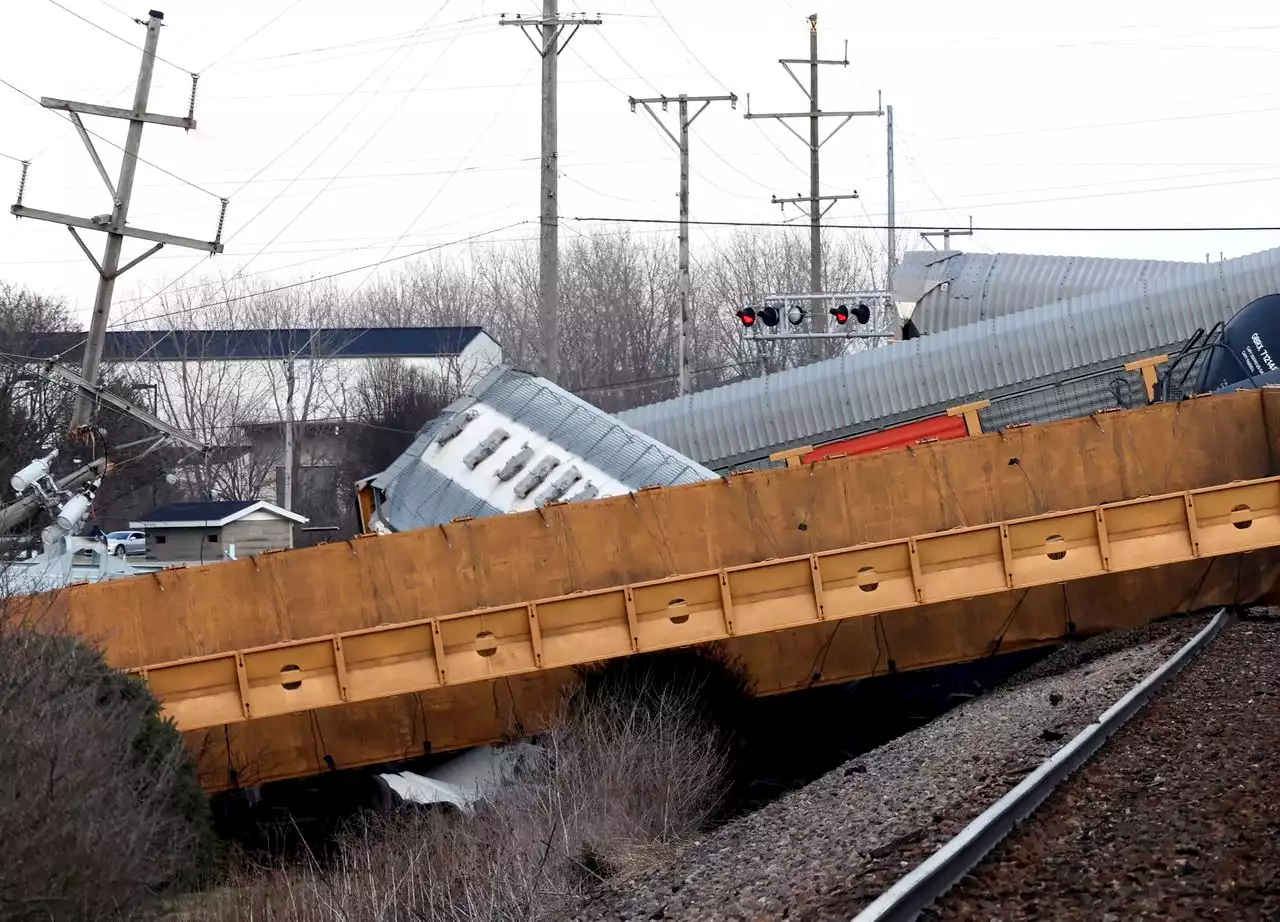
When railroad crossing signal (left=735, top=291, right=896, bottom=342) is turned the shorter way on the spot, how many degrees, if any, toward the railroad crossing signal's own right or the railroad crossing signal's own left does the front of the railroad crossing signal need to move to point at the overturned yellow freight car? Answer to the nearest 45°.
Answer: approximately 45° to the railroad crossing signal's own left

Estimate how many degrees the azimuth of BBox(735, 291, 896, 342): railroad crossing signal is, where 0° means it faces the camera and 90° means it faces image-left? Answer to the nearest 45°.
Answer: approximately 45°

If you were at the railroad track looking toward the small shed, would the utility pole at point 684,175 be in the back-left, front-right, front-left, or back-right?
front-right

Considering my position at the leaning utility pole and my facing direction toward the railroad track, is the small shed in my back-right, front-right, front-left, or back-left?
back-left

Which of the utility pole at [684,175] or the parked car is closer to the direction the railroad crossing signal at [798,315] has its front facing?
the parked car

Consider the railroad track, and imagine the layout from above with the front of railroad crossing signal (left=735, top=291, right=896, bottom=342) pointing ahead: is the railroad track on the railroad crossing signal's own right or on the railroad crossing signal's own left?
on the railroad crossing signal's own left

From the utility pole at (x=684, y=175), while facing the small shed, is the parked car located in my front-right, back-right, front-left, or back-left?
front-right

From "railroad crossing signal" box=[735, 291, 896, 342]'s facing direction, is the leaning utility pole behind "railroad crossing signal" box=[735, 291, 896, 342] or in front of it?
in front

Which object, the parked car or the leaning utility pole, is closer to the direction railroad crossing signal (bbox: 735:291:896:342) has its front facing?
the leaning utility pole

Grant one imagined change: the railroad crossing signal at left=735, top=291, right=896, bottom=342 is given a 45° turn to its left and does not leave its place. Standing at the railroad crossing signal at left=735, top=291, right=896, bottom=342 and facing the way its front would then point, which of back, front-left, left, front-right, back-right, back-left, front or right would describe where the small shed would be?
right

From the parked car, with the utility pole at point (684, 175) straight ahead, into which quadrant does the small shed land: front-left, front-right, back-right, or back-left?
front-right
